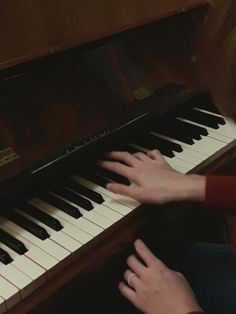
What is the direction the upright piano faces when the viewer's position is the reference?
facing the viewer and to the right of the viewer
